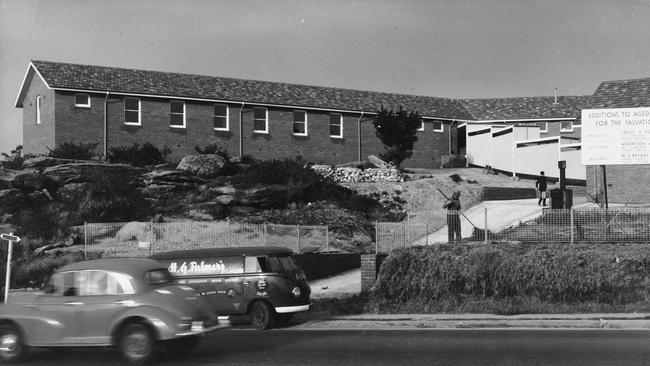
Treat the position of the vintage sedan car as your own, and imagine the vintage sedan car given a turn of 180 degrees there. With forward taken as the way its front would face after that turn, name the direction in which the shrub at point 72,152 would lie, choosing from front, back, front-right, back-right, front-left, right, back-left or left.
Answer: back-left

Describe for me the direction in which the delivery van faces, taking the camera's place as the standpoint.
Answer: facing the viewer and to the right of the viewer

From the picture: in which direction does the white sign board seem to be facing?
toward the camera

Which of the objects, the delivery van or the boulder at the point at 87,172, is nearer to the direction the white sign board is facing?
the delivery van

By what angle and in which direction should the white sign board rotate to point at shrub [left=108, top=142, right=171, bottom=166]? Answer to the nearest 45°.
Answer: approximately 90° to its right

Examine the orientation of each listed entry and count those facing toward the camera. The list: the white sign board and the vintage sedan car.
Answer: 1

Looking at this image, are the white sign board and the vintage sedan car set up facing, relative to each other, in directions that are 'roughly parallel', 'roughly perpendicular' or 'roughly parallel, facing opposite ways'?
roughly perpendicular

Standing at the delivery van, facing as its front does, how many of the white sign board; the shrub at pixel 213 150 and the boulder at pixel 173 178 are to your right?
0

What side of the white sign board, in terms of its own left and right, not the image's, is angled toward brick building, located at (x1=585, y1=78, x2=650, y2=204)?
back

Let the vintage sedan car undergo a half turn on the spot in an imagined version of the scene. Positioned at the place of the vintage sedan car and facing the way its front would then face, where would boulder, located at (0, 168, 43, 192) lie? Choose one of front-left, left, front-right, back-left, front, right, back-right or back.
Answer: back-left

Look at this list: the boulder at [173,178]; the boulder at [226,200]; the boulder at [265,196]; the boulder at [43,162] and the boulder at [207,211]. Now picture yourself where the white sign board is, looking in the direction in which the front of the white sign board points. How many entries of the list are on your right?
5

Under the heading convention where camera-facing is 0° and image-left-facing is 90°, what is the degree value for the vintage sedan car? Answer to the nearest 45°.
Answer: approximately 135°

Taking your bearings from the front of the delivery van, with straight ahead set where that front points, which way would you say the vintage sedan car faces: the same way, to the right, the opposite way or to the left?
the opposite way

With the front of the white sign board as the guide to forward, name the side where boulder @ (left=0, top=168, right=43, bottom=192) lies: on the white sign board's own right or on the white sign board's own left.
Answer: on the white sign board's own right

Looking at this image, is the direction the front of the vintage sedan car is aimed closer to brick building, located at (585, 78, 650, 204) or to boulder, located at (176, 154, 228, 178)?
the boulder

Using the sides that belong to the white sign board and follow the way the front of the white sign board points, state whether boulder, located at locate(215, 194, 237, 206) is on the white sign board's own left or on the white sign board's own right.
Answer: on the white sign board's own right

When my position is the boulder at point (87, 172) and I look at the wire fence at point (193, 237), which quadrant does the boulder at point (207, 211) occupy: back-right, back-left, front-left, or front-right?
front-left
